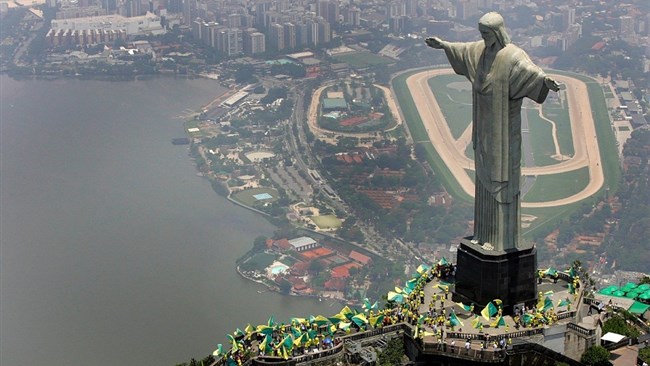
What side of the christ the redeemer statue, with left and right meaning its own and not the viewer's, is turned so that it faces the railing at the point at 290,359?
front

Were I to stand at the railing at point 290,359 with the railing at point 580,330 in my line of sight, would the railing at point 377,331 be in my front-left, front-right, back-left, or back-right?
front-left

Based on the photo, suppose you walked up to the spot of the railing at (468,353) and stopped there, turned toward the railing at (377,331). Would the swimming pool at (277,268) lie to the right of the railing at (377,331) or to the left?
right

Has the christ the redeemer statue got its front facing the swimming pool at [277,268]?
no

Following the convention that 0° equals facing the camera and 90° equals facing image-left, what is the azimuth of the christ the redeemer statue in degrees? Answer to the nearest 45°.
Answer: approximately 45°

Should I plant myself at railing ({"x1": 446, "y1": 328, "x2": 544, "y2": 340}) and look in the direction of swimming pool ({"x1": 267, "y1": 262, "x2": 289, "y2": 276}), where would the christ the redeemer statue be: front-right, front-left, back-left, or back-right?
front-right
